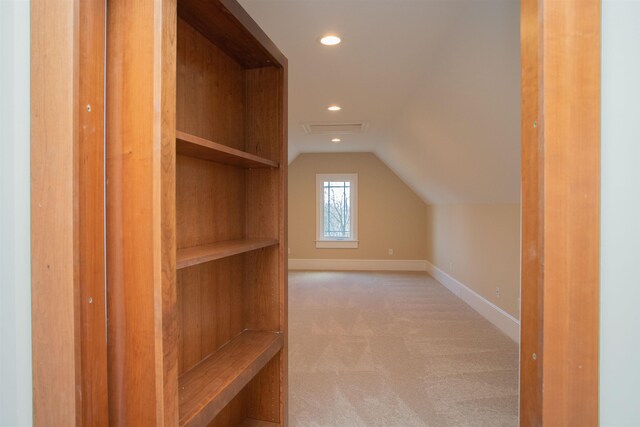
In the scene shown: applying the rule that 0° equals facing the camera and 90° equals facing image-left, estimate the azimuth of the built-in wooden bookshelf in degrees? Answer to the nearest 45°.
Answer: approximately 315°

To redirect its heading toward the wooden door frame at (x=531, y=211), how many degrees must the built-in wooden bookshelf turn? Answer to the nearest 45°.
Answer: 0° — it already faces it

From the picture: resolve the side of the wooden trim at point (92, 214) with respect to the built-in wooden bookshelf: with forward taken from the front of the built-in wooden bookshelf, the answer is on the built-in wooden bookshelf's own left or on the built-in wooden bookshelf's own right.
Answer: on the built-in wooden bookshelf's own right
